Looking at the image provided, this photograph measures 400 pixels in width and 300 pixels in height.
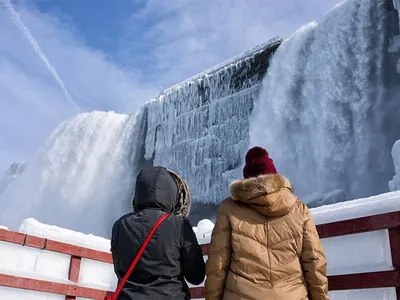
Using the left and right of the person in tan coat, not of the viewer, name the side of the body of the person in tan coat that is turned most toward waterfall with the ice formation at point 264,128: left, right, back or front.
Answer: front

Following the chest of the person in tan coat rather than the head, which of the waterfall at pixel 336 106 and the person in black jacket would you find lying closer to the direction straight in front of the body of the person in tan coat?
the waterfall

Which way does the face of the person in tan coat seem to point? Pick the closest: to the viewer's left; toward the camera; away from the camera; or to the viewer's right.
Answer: away from the camera

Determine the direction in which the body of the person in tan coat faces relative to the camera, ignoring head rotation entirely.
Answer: away from the camera

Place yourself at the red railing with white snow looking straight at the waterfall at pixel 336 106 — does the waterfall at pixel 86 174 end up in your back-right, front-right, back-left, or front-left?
front-left

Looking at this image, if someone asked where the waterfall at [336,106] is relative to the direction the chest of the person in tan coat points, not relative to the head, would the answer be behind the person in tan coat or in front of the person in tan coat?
in front

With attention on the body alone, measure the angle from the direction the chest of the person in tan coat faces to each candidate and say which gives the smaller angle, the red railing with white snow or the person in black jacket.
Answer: the red railing with white snow

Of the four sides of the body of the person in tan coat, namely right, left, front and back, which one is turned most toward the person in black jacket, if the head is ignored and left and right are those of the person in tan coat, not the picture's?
left
